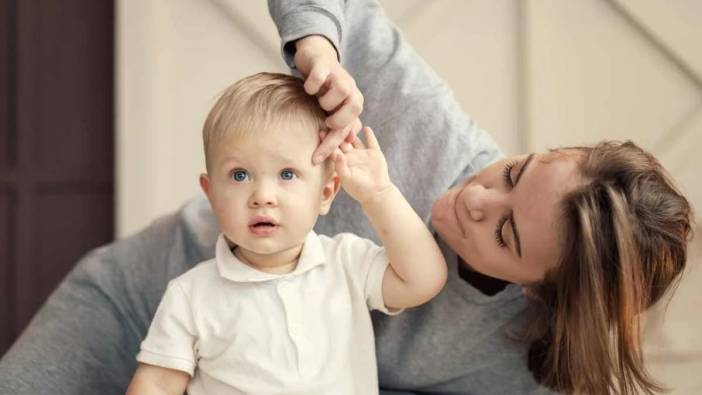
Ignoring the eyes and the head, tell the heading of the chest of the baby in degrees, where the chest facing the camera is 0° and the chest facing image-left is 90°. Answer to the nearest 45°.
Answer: approximately 0°

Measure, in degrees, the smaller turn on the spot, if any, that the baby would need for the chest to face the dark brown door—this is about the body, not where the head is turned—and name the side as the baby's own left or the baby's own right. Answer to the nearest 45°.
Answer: approximately 135° to the baby's own right
